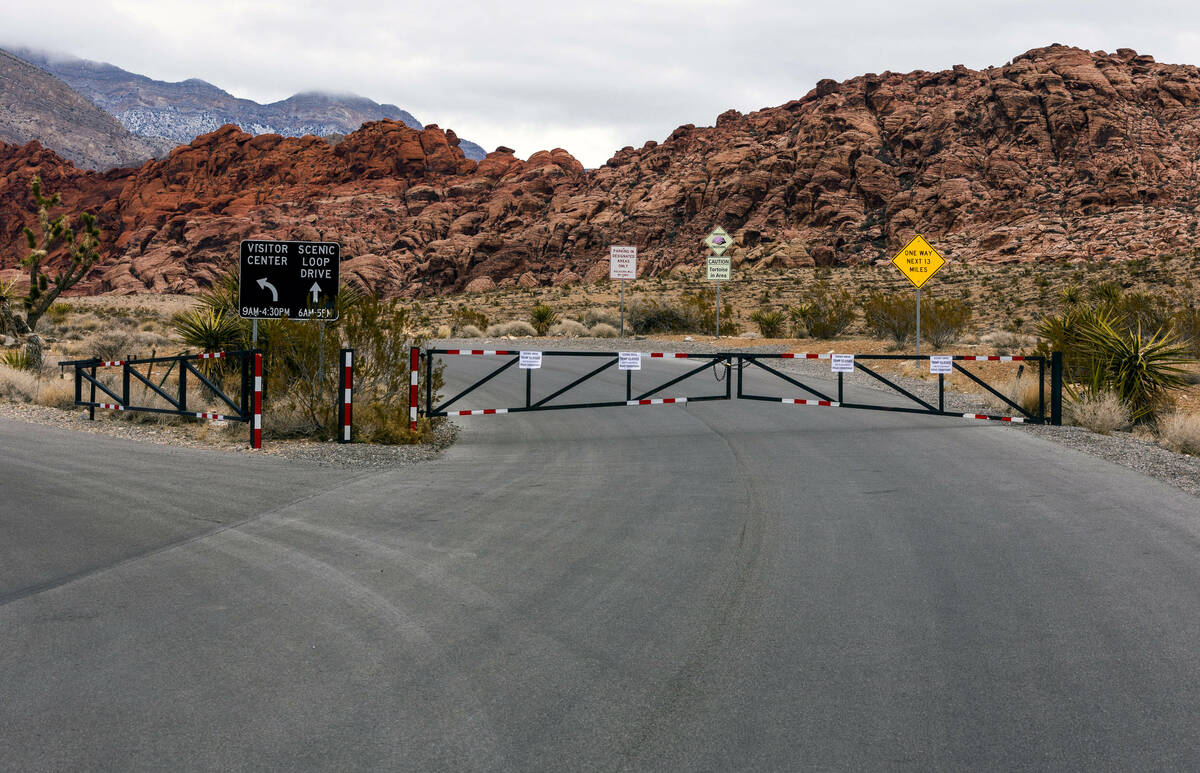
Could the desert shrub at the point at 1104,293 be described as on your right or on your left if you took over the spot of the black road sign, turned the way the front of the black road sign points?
on your left

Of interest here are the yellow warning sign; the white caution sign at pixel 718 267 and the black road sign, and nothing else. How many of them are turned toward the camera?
3

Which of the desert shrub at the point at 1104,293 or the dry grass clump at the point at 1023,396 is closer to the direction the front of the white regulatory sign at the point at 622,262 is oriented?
the dry grass clump

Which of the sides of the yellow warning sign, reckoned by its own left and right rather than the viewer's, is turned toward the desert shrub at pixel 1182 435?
front

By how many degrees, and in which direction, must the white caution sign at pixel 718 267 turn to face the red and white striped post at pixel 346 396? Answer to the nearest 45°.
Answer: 0° — it already faces it

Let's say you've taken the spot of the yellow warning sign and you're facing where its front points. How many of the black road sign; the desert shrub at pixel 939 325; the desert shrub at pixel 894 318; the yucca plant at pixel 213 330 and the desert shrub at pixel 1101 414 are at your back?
2

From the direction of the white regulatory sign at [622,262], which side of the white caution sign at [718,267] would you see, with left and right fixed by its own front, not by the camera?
right

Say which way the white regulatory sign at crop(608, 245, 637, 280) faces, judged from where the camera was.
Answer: facing the viewer

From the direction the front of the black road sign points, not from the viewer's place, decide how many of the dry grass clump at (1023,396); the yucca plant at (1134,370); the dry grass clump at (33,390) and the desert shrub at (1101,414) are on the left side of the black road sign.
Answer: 3

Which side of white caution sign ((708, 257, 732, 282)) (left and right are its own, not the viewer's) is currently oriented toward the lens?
front

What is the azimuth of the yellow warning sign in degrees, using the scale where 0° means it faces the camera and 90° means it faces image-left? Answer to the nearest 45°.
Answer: approximately 0°

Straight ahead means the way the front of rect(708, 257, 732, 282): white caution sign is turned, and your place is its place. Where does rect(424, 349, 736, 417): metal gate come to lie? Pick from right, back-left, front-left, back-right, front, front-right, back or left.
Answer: front

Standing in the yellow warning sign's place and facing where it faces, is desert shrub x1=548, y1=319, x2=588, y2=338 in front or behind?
behind

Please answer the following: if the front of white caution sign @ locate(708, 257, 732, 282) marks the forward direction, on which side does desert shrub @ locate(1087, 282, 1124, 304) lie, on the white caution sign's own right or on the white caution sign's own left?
on the white caution sign's own left

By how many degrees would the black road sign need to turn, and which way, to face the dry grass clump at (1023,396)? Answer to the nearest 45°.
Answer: approximately 90° to its left
